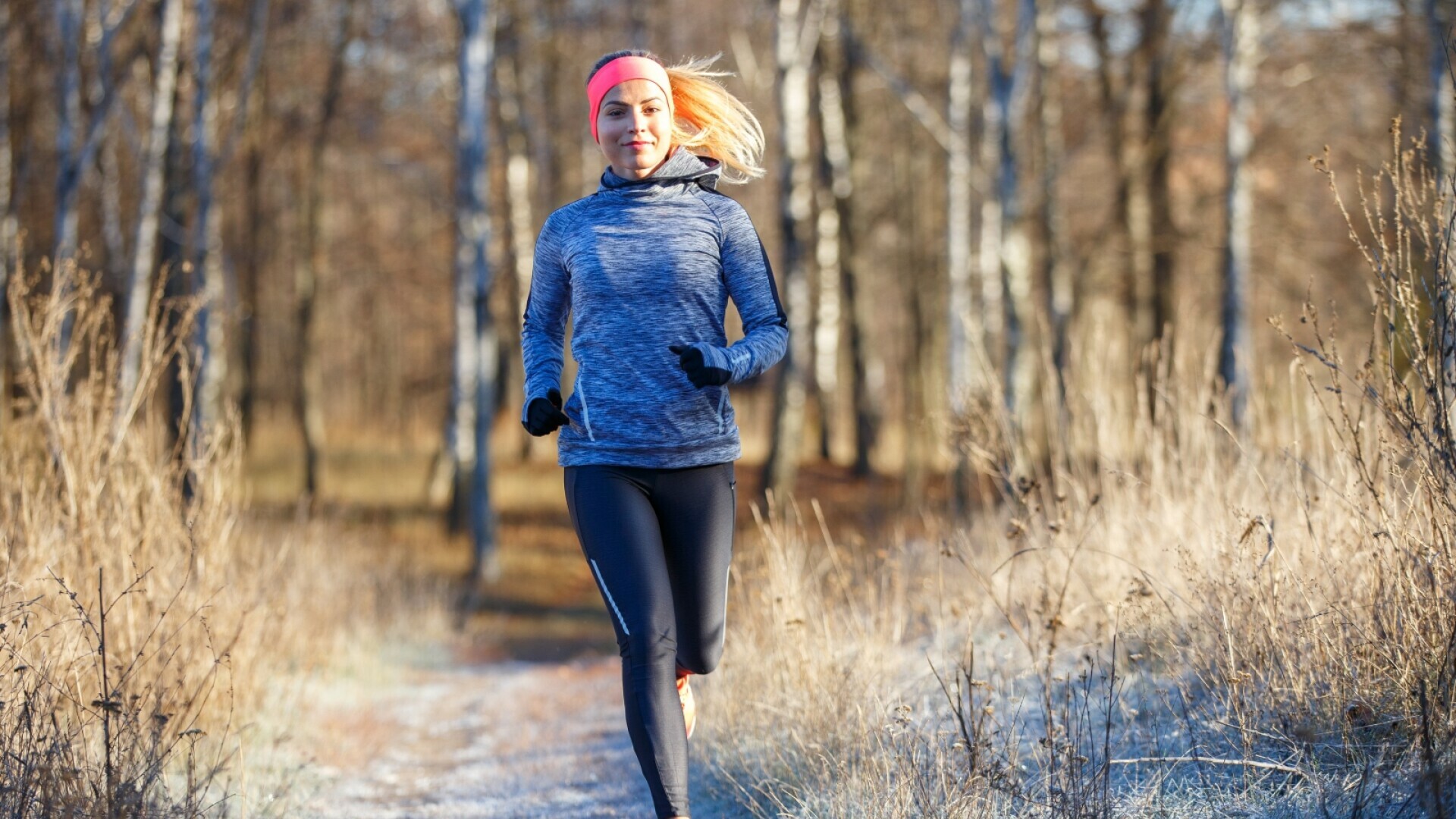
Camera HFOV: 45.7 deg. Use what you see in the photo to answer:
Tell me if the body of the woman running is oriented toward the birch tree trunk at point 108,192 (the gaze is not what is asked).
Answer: no

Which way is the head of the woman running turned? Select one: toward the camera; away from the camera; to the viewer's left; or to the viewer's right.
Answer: toward the camera

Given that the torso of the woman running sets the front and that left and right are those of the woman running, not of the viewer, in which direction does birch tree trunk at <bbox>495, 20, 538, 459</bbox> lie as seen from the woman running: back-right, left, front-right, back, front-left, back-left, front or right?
back

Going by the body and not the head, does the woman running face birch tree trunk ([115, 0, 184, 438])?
no

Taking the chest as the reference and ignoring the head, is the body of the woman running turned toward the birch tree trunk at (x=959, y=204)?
no

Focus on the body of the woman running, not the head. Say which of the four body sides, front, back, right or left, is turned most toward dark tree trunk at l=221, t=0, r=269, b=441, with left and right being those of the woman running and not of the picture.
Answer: back

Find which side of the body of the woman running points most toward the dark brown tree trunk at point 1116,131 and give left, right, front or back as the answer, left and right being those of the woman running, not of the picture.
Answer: back

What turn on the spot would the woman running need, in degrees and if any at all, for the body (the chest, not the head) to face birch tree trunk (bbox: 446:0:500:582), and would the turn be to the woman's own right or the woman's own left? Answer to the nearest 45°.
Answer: approximately 180°

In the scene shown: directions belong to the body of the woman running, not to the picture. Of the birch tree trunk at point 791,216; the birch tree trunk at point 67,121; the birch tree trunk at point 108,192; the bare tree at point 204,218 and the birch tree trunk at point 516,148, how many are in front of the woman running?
0

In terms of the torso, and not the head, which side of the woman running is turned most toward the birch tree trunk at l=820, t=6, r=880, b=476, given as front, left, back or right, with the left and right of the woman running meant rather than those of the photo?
back

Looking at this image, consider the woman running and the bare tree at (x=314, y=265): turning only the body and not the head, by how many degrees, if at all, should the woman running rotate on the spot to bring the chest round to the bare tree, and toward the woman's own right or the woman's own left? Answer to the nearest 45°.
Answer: approximately 180°

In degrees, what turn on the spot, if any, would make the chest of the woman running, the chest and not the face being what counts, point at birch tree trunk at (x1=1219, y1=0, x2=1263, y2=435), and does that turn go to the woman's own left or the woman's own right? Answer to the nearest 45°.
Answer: approximately 135° to the woman's own left

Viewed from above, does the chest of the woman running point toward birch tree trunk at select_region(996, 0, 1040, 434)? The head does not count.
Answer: no

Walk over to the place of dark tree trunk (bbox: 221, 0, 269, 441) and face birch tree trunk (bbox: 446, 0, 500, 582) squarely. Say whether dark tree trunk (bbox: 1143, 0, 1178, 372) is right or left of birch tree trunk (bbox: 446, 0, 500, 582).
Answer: left

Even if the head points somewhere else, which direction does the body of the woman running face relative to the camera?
toward the camera
